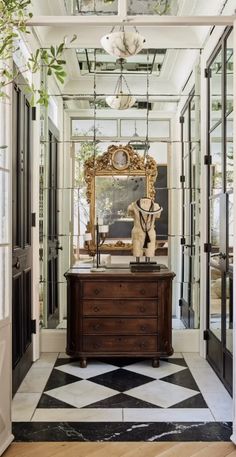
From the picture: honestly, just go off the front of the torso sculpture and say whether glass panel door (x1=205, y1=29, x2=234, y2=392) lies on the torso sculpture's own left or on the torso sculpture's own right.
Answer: on the torso sculpture's own left

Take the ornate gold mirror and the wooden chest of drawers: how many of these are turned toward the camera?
2

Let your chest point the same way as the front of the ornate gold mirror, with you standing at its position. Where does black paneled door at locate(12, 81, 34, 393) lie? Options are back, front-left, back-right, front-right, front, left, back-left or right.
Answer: front-right

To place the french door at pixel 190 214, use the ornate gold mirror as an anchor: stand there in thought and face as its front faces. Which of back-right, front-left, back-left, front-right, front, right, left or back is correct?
left

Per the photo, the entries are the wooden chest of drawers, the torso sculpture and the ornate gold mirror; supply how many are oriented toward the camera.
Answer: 3

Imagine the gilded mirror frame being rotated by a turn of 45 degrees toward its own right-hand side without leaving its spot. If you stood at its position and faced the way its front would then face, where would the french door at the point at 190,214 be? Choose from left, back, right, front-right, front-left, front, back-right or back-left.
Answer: back-left

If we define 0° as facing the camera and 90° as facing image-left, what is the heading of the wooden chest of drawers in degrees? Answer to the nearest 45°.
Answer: approximately 0°

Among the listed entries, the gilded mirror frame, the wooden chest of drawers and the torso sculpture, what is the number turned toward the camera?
3
